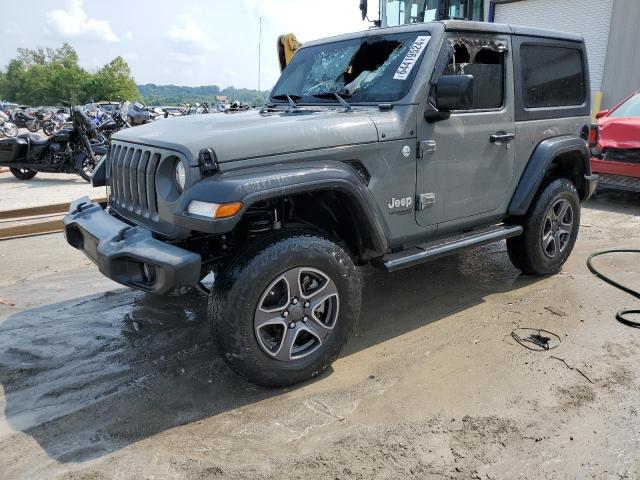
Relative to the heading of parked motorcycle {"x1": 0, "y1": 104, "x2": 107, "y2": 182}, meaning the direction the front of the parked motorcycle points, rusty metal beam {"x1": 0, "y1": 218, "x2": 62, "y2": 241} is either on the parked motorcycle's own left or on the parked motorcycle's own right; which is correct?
on the parked motorcycle's own right

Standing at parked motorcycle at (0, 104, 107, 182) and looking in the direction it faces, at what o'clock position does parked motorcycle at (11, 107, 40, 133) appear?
parked motorcycle at (11, 107, 40, 133) is roughly at 9 o'clock from parked motorcycle at (0, 104, 107, 182).

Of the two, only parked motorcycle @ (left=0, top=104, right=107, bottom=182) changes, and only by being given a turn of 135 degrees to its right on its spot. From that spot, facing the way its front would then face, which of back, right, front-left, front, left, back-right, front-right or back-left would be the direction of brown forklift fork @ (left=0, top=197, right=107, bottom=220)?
front-left

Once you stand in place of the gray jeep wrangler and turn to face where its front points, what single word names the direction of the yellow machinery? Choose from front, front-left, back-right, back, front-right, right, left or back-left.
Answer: back-right

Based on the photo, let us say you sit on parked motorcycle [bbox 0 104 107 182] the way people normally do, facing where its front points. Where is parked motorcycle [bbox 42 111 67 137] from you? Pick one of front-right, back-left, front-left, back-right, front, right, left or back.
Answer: left

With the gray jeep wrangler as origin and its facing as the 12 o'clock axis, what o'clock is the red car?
The red car is roughly at 6 o'clock from the gray jeep wrangler.

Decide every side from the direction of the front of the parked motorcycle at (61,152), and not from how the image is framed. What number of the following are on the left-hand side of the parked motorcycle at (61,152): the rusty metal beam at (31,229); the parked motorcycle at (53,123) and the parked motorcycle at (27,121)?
2

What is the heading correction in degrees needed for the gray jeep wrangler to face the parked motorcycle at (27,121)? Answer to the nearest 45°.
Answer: approximately 90° to its right

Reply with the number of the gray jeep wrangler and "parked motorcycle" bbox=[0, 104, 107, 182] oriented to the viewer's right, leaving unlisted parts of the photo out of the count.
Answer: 1

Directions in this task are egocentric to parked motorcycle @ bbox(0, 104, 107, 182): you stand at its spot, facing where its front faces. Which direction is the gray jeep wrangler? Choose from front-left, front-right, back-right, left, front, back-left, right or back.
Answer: right

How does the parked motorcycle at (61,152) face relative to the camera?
to the viewer's right

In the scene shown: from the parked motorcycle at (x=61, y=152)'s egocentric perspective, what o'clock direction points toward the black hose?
The black hose is roughly at 2 o'clock from the parked motorcycle.

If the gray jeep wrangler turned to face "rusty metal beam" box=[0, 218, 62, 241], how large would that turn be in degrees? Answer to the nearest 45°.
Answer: approximately 90° to its right

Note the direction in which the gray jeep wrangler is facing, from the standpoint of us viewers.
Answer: facing the viewer and to the left of the viewer

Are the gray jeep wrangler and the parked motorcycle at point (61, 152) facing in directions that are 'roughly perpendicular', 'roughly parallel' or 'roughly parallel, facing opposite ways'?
roughly parallel, facing opposite ways

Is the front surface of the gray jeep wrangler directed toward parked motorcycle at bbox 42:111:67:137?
no
